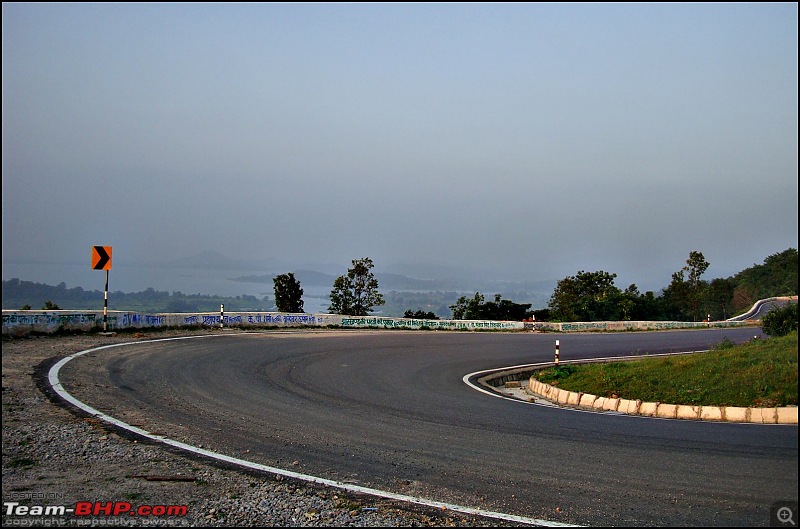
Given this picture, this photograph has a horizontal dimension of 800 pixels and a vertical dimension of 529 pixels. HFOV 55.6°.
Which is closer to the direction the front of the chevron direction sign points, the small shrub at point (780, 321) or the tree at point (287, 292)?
the small shrub

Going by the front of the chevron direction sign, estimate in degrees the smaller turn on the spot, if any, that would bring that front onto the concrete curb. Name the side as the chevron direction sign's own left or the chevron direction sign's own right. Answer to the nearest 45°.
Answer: approximately 45° to the chevron direction sign's own left

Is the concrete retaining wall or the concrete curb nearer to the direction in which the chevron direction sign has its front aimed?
the concrete curb

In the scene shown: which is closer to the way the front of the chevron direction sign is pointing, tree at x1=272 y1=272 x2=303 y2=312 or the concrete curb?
the concrete curb

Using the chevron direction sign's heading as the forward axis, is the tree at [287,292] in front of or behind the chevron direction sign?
behind

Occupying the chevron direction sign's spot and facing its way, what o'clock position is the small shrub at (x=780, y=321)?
The small shrub is roughly at 10 o'clock from the chevron direction sign.

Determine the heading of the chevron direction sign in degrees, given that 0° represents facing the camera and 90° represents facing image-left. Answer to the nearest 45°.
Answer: approximately 0°
